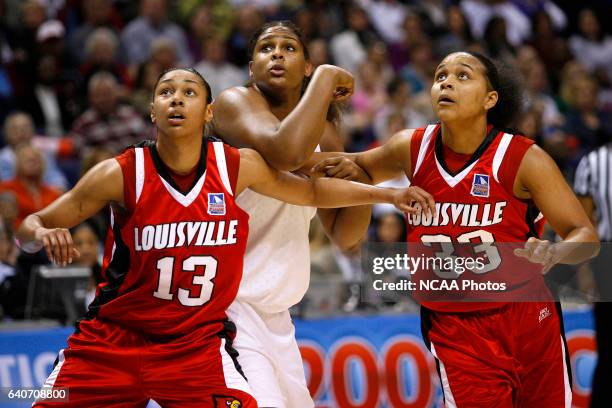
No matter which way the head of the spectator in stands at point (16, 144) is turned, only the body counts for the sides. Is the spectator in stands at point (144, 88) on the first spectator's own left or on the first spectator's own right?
on the first spectator's own left

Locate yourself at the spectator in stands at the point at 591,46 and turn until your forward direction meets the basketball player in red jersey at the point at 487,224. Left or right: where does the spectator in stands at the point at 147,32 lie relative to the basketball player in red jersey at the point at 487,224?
right

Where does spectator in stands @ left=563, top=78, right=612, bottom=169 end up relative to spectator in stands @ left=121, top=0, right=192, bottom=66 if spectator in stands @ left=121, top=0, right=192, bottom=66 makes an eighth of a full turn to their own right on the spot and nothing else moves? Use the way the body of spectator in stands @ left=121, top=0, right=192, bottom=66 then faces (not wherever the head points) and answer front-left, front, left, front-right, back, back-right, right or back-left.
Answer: back-left

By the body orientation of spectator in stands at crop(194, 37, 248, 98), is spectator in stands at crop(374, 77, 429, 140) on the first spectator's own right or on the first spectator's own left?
on the first spectator's own left

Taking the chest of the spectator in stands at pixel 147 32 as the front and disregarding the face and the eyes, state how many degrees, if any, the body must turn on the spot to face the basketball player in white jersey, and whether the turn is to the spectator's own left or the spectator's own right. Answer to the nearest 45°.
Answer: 0° — they already face them

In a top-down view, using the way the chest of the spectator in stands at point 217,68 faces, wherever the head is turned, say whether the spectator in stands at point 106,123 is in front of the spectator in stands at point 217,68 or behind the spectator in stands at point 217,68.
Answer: in front

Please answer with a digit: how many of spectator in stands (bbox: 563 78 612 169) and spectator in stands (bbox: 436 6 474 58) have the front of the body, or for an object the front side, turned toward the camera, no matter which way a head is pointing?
2

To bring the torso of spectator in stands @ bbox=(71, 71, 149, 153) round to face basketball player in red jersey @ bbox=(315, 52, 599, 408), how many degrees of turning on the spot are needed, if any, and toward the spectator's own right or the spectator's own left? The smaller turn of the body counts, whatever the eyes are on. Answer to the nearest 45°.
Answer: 0° — they already face them

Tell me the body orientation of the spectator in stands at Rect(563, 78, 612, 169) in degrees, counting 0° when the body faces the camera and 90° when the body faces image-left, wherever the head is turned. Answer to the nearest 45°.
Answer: approximately 0°

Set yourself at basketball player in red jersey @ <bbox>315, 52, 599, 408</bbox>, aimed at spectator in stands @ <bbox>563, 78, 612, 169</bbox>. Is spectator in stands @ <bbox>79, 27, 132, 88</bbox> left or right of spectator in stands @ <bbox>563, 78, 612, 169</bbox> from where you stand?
left

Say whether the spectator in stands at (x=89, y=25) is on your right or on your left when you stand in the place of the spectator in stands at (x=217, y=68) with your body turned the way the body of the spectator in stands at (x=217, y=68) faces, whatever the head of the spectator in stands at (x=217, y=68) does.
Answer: on your right
